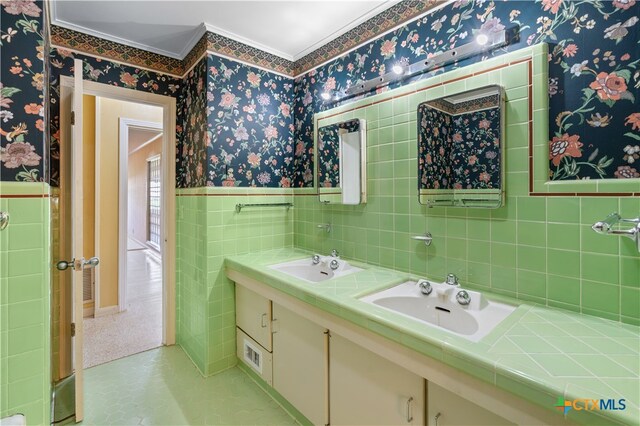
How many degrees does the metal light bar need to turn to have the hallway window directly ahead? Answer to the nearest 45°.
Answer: approximately 90° to its right

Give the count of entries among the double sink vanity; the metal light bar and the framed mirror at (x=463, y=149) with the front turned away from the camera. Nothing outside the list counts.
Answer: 0

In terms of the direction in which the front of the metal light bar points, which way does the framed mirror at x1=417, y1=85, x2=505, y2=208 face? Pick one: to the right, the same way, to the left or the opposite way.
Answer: the same way

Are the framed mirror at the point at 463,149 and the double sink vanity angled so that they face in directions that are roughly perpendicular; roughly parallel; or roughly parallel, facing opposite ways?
roughly parallel

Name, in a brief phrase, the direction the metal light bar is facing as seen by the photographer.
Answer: facing the viewer and to the left of the viewer

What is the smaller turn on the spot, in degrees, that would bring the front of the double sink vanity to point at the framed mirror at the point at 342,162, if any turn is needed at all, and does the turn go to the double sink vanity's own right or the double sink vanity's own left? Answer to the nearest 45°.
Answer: approximately 90° to the double sink vanity's own right

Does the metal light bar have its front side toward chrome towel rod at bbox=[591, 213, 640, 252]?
no

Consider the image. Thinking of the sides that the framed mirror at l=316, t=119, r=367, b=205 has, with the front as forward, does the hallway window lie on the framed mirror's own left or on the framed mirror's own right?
on the framed mirror's own right

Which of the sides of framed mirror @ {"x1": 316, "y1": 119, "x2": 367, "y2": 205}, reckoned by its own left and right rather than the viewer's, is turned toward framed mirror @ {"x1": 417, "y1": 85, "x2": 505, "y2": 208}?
left

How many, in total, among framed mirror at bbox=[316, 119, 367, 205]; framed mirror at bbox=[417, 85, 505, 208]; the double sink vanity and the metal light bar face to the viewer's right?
0

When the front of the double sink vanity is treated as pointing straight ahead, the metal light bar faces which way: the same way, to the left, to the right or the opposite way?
the same way

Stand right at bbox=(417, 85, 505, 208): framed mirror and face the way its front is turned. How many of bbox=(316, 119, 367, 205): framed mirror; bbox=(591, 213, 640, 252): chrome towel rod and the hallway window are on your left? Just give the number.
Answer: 1

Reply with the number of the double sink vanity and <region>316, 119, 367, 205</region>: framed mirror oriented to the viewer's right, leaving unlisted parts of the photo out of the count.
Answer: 0
